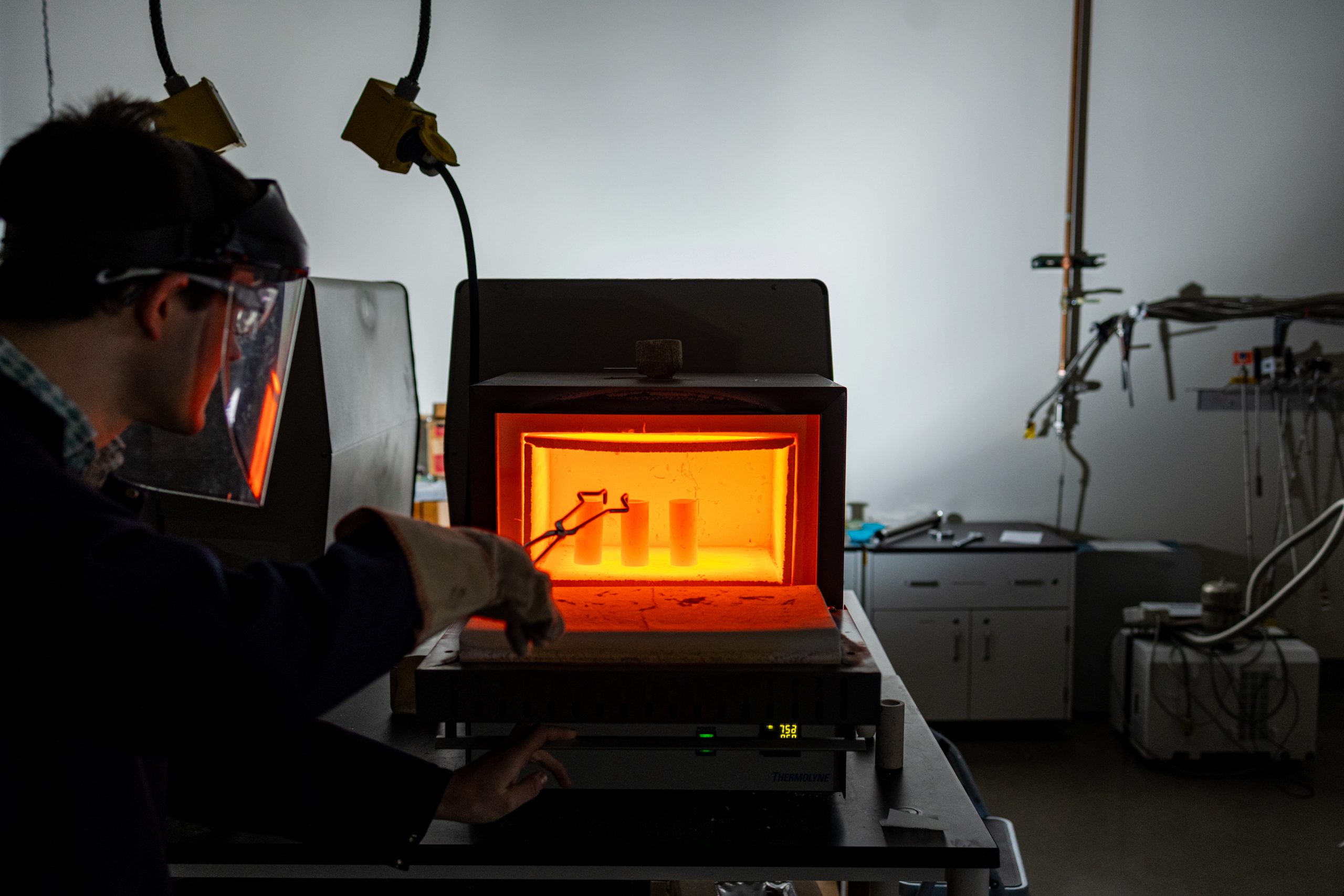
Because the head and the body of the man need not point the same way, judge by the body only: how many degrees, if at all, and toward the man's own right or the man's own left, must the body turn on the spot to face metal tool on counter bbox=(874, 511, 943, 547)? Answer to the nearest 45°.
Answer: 0° — they already face it

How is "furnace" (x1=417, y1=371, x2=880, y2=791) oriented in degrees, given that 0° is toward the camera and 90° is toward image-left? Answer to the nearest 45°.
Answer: approximately 0°

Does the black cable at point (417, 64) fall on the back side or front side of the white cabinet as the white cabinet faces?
on the front side

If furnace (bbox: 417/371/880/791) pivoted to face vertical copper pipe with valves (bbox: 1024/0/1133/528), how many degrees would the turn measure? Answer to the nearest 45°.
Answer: approximately 135° to its left

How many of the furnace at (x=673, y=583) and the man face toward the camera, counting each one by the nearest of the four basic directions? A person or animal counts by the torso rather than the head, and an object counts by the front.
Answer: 1

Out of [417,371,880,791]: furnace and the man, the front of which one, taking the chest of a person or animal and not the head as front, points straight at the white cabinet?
the man

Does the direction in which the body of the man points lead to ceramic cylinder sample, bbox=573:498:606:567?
yes

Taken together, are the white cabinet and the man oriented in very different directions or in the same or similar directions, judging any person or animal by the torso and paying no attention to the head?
very different directions

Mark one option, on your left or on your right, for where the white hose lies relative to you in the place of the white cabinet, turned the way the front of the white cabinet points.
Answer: on your left

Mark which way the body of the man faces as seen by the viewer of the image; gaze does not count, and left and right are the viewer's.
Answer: facing away from the viewer and to the right of the viewer

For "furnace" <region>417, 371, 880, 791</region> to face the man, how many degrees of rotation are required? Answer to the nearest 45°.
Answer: approximately 45° to its right
